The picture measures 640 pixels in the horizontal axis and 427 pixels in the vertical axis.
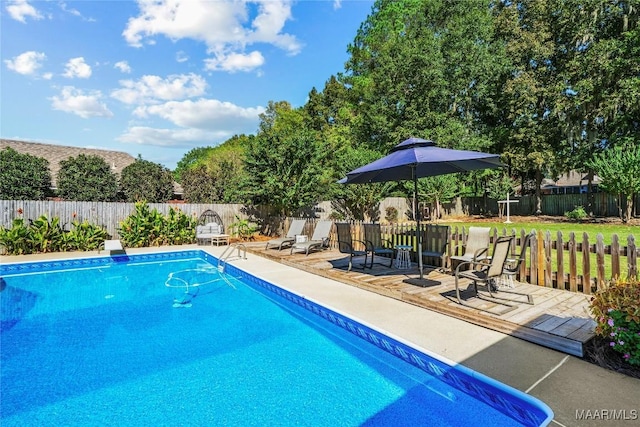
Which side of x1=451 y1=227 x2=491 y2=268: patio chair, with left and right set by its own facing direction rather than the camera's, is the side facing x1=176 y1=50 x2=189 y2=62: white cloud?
right

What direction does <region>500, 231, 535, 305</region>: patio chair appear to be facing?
to the viewer's left

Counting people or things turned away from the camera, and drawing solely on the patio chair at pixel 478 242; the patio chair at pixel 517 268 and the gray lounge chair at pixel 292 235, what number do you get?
0

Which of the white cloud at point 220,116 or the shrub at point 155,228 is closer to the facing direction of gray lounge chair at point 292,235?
the shrub

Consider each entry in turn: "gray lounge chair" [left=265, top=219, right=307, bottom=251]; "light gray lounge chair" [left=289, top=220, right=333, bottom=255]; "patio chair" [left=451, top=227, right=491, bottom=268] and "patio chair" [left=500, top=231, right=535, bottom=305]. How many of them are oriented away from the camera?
0

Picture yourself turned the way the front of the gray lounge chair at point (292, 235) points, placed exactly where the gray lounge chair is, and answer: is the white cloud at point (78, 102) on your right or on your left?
on your right

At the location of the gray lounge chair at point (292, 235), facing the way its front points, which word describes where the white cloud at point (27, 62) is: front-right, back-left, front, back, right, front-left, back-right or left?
front-right

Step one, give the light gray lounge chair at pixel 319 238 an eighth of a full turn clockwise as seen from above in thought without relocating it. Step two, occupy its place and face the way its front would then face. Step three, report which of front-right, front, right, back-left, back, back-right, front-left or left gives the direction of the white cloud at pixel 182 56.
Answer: front-right

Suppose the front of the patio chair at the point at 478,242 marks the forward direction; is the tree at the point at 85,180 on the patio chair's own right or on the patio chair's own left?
on the patio chair's own right

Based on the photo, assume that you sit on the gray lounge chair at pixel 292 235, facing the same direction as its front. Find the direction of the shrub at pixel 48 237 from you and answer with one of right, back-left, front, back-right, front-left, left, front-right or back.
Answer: front-right

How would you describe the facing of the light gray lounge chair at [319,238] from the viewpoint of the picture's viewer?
facing the viewer and to the left of the viewer

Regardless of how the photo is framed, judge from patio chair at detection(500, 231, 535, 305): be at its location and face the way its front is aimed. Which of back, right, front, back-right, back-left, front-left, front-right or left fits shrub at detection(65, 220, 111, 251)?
front
